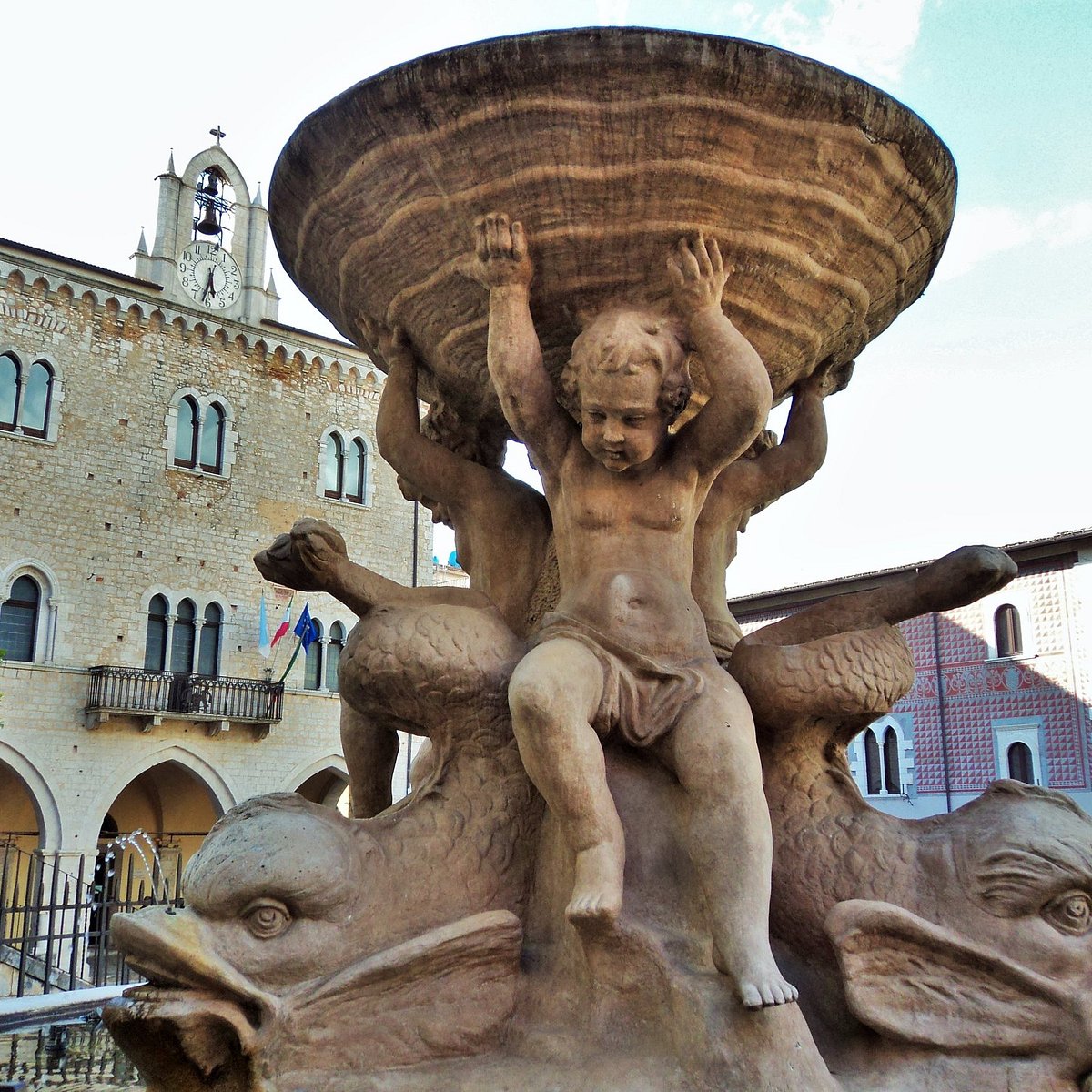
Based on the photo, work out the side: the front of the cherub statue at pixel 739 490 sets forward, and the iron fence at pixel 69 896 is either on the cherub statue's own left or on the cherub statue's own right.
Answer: on the cherub statue's own left

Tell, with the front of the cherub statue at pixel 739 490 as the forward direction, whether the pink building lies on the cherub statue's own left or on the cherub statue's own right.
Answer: on the cherub statue's own left

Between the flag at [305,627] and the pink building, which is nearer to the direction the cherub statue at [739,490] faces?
the pink building

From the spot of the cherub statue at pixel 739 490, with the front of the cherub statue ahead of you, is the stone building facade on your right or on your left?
on your left

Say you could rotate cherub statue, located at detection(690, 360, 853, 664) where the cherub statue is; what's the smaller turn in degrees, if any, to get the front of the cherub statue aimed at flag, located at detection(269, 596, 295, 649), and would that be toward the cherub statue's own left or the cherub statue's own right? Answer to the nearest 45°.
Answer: approximately 135° to the cherub statue's own left

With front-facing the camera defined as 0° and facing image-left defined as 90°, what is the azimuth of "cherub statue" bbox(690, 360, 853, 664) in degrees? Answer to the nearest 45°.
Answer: approximately 270°
